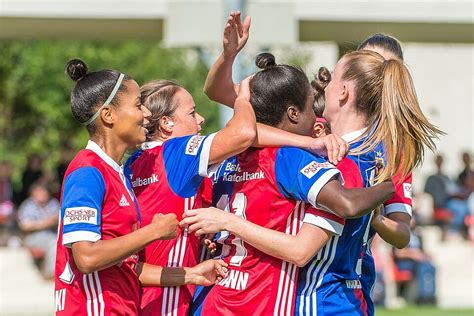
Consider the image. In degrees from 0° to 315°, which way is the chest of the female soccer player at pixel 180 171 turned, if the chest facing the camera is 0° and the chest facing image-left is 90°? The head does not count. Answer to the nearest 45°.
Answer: approximately 225°

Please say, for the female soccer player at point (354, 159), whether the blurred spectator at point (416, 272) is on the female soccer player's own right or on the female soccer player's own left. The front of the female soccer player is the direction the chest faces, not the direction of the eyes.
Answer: on the female soccer player's own right

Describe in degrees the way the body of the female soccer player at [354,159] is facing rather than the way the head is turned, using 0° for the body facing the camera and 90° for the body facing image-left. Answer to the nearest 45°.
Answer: approximately 135°

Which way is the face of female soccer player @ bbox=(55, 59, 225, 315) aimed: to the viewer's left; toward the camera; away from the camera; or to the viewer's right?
to the viewer's right

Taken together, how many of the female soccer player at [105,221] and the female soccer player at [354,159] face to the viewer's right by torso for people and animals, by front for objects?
1

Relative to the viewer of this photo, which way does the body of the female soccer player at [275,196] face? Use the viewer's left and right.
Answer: facing away from the viewer and to the right of the viewer

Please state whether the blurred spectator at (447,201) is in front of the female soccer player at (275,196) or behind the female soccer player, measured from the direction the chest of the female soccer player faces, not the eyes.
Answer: in front

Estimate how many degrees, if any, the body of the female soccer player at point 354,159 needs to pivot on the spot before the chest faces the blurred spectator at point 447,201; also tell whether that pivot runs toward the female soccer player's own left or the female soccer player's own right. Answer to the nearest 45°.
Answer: approximately 45° to the female soccer player's own right
